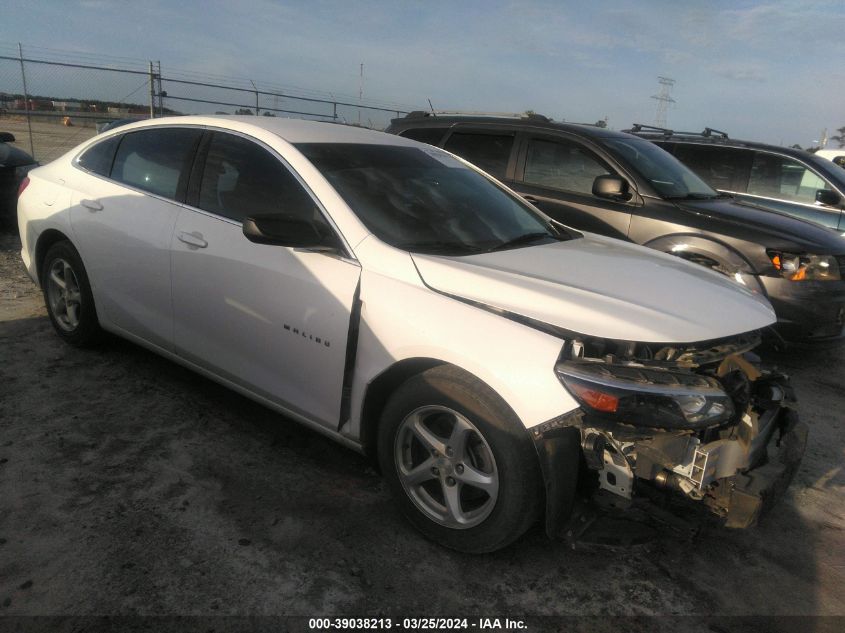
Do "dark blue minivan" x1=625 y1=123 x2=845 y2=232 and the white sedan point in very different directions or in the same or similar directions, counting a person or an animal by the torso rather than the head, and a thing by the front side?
same or similar directions

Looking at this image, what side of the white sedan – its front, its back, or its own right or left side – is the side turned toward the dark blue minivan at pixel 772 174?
left

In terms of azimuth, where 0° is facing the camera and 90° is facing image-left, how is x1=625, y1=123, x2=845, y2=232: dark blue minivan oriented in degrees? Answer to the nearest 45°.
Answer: approximately 315°

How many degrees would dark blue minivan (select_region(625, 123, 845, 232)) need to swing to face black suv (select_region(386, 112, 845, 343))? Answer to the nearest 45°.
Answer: approximately 45° to its right

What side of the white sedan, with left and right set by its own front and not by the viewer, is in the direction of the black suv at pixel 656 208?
left

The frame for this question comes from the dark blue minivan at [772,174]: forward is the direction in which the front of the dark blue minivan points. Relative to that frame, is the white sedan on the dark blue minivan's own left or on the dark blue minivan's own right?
on the dark blue minivan's own right

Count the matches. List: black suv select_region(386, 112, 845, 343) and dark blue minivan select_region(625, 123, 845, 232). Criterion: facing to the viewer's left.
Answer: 0

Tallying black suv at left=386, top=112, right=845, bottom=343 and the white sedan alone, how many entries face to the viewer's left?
0

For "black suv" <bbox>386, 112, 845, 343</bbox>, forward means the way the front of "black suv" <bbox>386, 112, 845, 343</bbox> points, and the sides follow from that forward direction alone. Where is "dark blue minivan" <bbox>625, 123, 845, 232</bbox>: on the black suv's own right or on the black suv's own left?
on the black suv's own left

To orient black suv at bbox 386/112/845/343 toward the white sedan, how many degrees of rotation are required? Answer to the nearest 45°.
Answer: approximately 45° to its right

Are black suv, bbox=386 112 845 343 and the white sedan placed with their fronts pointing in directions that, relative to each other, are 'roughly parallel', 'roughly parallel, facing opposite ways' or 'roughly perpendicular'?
roughly parallel

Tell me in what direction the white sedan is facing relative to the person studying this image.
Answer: facing the viewer and to the right of the viewer

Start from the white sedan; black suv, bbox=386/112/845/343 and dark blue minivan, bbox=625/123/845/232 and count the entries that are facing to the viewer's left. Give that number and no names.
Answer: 0
